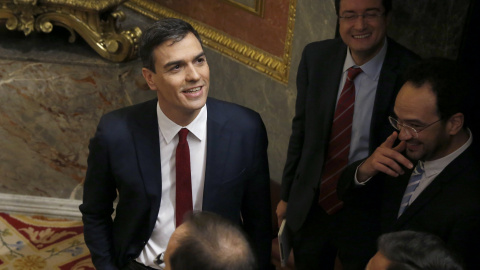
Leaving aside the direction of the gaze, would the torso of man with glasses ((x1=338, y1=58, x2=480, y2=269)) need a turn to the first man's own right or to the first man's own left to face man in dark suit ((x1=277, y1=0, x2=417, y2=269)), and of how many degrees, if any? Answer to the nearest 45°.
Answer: approximately 90° to the first man's own right

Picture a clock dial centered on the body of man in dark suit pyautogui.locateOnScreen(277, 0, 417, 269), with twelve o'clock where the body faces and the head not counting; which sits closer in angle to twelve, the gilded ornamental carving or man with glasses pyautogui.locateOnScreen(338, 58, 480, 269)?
the man with glasses

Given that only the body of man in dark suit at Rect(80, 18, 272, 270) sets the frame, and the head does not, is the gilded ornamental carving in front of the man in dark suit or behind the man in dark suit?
behind

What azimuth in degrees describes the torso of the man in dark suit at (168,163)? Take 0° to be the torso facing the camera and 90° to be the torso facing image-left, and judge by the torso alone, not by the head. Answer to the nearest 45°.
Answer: approximately 0°

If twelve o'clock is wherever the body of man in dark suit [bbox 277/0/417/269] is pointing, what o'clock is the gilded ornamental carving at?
The gilded ornamental carving is roughly at 4 o'clock from the man in dark suit.

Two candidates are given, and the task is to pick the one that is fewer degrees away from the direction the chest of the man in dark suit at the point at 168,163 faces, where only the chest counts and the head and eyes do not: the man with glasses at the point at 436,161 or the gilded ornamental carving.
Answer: the man with glasses

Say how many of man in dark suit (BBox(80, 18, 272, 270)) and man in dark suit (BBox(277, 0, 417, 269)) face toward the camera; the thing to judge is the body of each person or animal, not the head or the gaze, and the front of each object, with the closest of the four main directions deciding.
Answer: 2

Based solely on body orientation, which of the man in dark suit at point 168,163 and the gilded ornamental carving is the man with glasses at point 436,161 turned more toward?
the man in dark suit

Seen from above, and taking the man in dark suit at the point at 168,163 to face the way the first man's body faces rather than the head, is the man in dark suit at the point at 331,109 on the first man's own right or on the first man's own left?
on the first man's own left

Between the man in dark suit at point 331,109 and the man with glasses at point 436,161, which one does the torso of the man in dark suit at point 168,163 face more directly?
the man with glasses

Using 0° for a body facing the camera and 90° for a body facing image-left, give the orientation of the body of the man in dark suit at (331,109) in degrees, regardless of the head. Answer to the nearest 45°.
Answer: approximately 0°

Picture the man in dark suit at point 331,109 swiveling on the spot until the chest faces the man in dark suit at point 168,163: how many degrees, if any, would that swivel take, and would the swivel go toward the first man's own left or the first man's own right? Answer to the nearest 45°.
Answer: approximately 45° to the first man's own right

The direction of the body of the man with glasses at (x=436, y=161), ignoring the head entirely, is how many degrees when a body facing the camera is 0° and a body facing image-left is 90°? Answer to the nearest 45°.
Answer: approximately 45°
